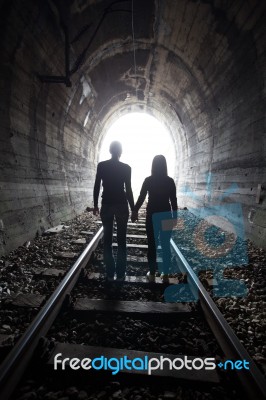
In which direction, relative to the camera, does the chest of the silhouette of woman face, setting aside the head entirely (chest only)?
away from the camera

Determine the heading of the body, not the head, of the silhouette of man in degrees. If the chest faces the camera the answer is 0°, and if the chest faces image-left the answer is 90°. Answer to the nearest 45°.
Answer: approximately 180°

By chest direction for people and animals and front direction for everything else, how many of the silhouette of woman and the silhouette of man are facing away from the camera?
2

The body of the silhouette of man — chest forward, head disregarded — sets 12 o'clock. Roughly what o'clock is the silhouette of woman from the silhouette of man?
The silhouette of woman is roughly at 3 o'clock from the silhouette of man.

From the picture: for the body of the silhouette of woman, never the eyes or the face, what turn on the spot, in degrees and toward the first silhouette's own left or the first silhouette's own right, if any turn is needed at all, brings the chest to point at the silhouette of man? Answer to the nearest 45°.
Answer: approximately 90° to the first silhouette's own left
